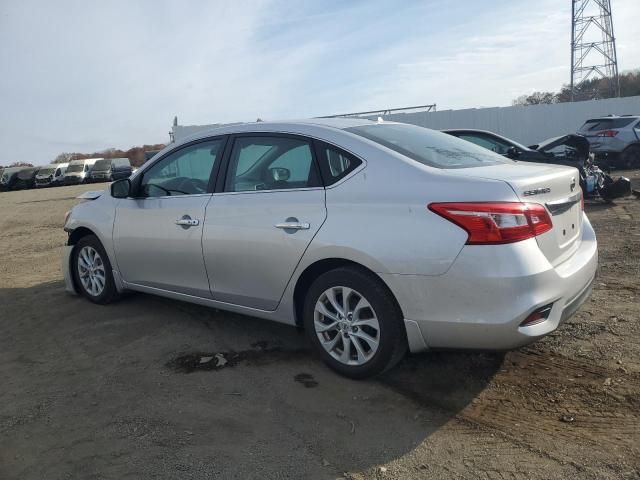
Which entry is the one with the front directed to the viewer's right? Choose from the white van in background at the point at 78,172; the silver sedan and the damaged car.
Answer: the damaged car

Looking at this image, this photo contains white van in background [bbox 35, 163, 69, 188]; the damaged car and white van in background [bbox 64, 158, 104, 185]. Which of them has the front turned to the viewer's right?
the damaged car

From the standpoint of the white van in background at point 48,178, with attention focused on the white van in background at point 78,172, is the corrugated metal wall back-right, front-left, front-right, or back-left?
front-right

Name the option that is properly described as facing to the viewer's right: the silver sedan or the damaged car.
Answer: the damaged car

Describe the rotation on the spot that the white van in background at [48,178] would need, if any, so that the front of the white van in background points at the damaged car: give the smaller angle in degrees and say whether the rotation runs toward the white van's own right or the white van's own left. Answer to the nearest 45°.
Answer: approximately 45° to the white van's own left

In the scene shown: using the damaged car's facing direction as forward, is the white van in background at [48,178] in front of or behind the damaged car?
behind

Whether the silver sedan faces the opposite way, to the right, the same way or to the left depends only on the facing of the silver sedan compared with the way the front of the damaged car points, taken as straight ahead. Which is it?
the opposite way

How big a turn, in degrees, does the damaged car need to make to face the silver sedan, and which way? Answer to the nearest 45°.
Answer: approximately 90° to its right

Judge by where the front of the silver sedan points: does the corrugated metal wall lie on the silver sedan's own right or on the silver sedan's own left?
on the silver sedan's own right

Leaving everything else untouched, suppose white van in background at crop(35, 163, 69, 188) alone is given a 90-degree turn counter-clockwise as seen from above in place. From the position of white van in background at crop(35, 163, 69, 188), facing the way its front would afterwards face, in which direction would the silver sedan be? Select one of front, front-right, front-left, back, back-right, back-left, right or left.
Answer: front-right

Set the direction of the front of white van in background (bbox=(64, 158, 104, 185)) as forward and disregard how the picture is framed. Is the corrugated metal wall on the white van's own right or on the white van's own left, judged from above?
on the white van's own left

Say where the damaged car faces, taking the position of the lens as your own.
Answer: facing to the right of the viewer

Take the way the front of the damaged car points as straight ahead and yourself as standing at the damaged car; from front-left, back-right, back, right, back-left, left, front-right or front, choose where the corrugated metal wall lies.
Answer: left

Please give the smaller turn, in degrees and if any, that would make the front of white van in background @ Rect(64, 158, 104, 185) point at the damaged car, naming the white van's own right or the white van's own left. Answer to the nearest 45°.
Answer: approximately 45° to the white van's own left

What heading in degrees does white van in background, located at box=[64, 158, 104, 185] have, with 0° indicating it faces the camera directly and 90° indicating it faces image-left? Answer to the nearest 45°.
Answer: approximately 45°

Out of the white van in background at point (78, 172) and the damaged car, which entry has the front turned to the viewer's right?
the damaged car

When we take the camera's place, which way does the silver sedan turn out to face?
facing away from the viewer and to the left of the viewer

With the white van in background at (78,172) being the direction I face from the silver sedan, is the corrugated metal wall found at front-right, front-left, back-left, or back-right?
front-right

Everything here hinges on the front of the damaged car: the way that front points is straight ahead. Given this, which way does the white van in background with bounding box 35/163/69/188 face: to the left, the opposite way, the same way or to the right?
to the right
